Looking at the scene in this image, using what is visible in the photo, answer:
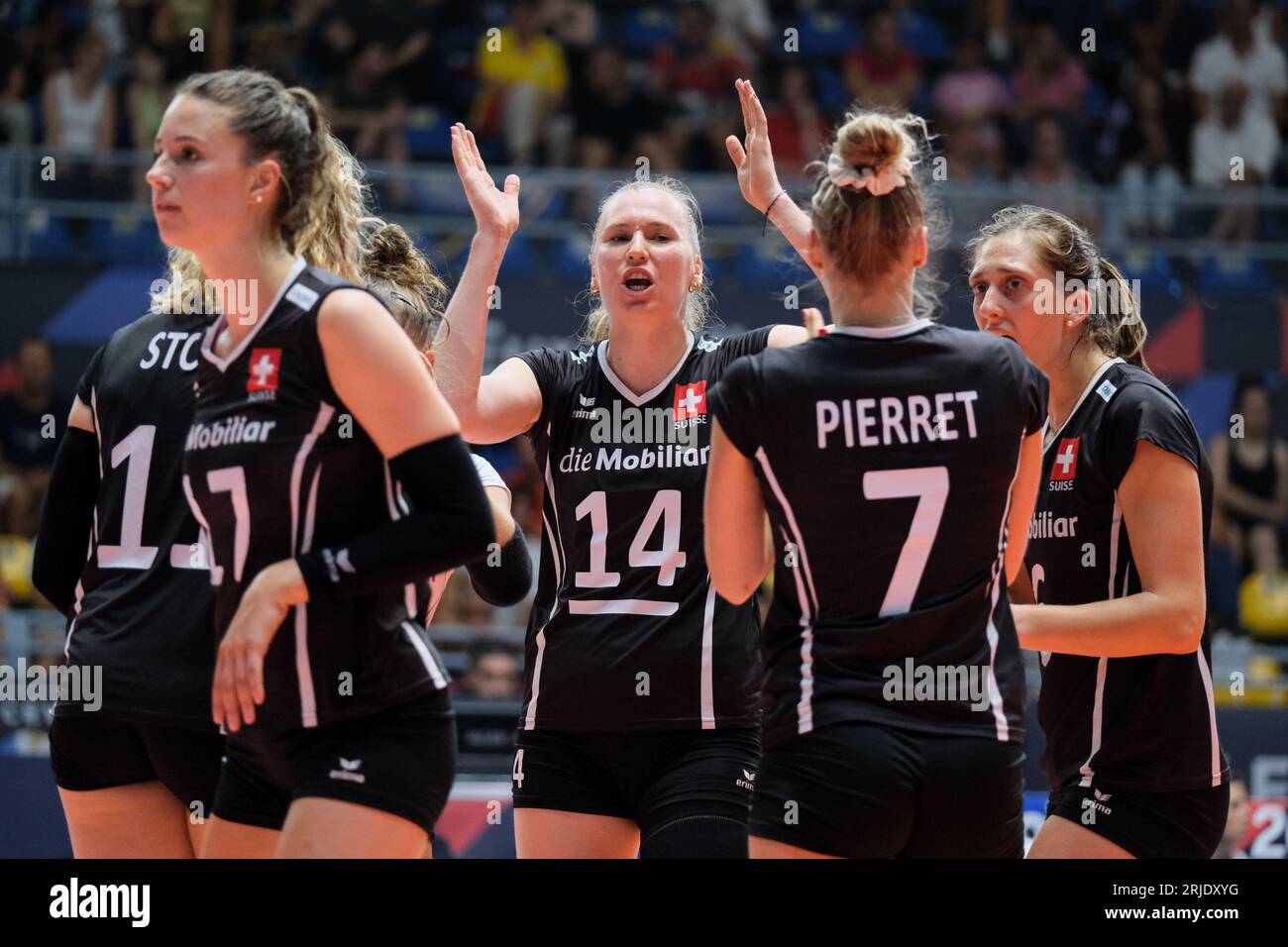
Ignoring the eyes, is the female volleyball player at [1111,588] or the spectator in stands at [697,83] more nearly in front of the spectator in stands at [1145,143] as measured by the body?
the female volleyball player

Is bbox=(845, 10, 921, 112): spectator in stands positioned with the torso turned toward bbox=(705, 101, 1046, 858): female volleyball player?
yes

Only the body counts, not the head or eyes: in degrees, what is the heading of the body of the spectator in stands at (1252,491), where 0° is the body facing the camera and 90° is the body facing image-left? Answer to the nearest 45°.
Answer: approximately 0°

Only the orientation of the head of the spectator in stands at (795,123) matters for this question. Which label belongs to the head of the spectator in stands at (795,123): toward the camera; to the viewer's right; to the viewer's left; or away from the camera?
toward the camera

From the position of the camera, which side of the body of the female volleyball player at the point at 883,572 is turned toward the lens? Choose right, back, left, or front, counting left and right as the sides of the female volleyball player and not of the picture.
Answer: back

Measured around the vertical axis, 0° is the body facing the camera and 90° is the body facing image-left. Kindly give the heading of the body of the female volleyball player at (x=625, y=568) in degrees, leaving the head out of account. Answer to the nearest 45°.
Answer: approximately 0°

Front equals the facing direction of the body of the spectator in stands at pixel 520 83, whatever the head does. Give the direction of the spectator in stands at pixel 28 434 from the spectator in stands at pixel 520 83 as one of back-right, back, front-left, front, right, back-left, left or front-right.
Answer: front-right

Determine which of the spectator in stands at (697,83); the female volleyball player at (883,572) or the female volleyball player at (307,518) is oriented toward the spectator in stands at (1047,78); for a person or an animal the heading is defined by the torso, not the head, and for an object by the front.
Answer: the female volleyball player at (883,572)

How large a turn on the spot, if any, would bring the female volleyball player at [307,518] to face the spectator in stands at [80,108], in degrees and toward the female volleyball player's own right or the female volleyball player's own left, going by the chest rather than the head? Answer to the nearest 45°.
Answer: approximately 135° to the female volleyball player's own right

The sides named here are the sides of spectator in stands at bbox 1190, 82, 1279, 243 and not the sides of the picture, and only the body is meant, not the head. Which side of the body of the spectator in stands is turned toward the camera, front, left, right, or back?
front

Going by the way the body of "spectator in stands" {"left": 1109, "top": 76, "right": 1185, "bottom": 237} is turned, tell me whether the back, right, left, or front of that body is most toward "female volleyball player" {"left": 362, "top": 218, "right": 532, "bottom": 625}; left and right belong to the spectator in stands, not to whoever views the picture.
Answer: front

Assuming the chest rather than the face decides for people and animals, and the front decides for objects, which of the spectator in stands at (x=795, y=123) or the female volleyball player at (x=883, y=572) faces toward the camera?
the spectator in stands

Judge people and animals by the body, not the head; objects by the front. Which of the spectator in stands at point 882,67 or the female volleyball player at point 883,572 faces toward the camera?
the spectator in stands

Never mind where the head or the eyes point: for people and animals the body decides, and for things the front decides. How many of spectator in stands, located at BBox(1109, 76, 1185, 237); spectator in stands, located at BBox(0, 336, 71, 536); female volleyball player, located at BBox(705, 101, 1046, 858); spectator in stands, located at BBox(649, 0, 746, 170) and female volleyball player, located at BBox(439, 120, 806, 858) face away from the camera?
1

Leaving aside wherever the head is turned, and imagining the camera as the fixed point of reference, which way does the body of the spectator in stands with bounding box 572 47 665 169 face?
toward the camera

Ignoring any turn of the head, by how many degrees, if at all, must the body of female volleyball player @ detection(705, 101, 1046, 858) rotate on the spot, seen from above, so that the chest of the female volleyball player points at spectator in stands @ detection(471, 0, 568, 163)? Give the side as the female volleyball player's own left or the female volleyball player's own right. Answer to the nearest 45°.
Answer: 0° — they already face them

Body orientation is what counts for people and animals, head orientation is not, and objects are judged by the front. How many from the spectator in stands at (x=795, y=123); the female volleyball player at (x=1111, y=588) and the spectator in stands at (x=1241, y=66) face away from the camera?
0
